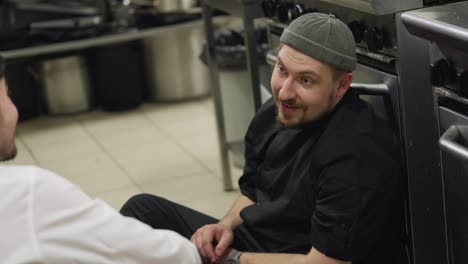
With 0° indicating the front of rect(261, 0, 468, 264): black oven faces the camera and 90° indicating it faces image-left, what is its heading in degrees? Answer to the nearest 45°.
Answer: approximately 45°

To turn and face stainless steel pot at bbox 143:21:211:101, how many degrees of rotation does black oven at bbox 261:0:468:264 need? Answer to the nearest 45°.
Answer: approximately 90° to its right

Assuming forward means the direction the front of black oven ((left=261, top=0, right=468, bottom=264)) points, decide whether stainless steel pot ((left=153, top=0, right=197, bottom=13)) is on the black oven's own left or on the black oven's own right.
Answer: on the black oven's own right

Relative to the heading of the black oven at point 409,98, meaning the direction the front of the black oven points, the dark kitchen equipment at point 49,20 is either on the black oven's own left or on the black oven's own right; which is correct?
on the black oven's own right
